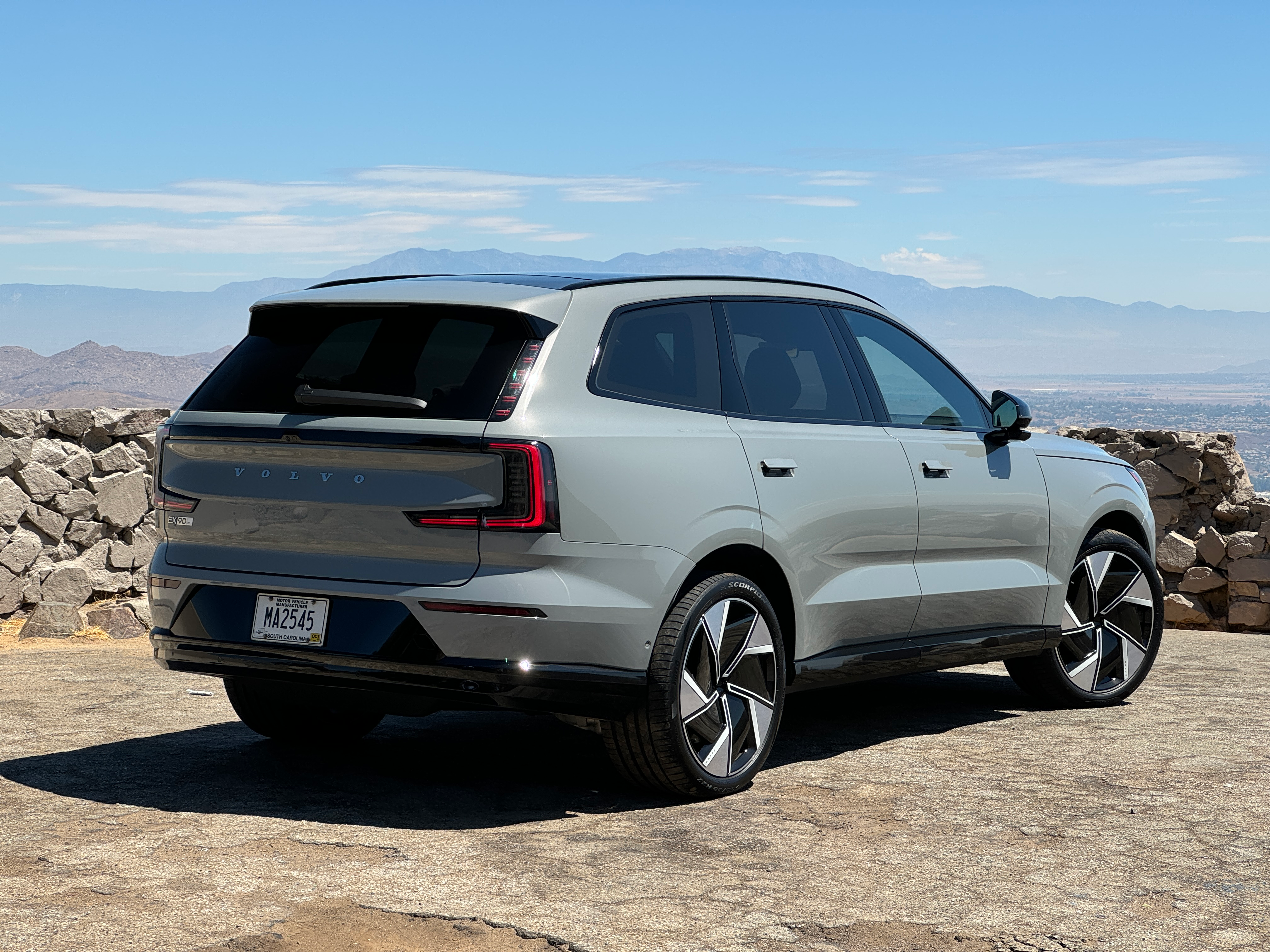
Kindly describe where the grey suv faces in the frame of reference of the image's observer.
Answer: facing away from the viewer and to the right of the viewer

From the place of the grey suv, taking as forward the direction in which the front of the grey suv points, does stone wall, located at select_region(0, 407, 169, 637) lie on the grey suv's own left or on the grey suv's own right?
on the grey suv's own left

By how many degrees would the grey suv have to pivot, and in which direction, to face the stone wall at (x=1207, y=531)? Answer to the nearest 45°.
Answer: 0° — it already faces it
